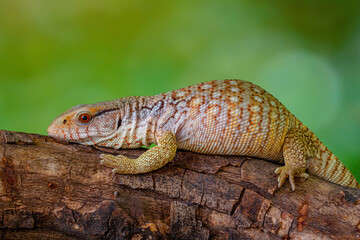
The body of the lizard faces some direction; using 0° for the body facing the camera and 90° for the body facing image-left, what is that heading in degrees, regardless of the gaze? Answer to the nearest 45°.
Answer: approximately 90°
